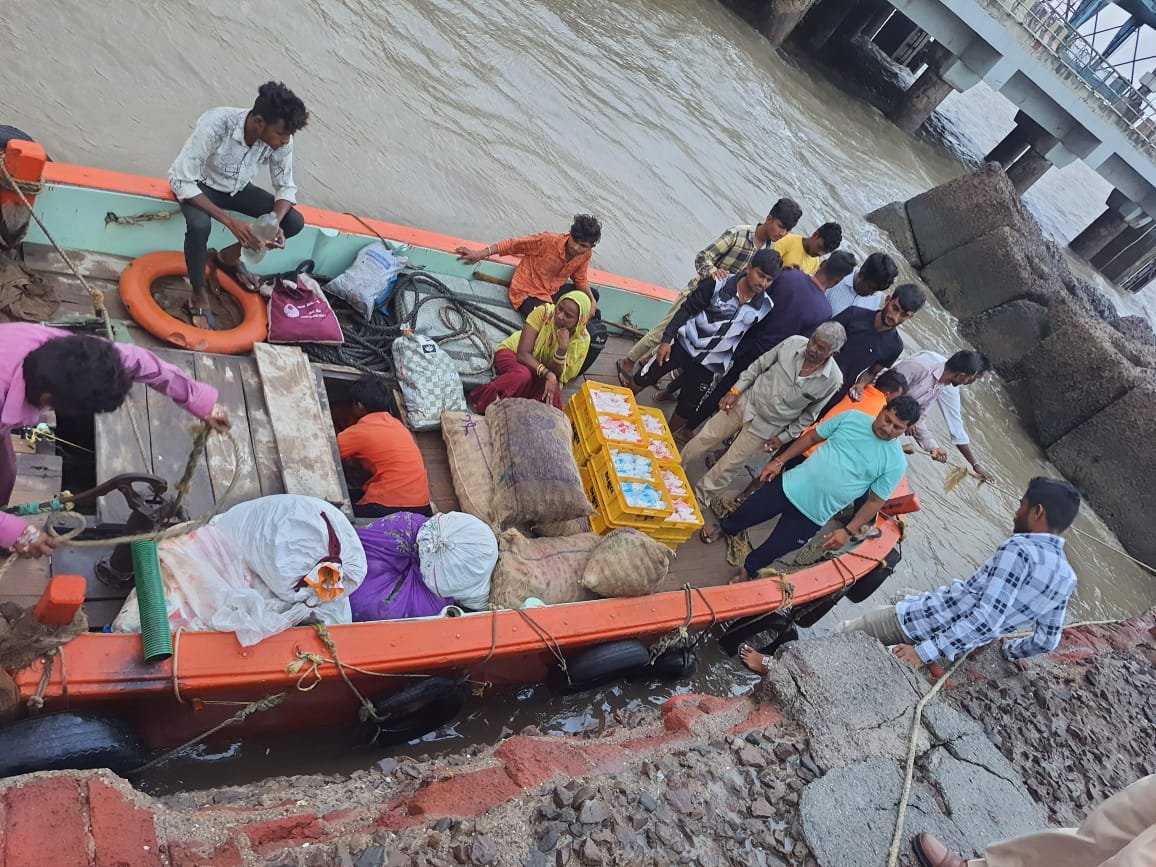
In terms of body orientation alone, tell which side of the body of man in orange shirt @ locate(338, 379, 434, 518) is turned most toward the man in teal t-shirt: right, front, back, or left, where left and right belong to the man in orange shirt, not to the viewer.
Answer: right

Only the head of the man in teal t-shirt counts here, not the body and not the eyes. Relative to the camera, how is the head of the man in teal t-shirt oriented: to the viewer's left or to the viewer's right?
to the viewer's left

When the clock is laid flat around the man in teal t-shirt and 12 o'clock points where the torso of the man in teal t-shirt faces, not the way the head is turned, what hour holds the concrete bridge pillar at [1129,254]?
The concrete bridge pillar is roughly at 6 o'clock from the man in teal t-shirt.

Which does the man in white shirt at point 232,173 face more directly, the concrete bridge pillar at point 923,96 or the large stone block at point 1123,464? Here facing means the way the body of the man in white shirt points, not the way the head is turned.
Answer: the large stone block

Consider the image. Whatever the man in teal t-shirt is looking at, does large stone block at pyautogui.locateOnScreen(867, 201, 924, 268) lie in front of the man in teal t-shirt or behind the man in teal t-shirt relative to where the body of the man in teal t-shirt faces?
behind

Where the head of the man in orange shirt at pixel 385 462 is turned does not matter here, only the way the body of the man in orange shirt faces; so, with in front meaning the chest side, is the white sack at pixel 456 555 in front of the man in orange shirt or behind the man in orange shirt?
behind

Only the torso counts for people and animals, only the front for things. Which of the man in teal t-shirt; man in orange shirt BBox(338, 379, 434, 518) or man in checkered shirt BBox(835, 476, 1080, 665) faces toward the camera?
the man in teal t-shirt

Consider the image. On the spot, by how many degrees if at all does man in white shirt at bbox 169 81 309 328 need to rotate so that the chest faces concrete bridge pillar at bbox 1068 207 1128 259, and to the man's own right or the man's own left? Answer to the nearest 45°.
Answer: approximately 90° to the man's own left

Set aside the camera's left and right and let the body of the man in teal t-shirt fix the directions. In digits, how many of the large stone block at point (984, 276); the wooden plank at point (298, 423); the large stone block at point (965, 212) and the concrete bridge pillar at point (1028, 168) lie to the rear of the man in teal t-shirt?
3

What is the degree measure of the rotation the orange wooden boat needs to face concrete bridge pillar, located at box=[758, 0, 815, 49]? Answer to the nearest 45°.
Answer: approximately 90° to its left

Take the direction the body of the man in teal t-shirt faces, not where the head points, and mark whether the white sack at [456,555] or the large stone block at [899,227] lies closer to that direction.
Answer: the white sack

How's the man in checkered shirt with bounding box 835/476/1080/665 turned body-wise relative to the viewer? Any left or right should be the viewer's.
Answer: facing away from the viewer and to the left of the viewer

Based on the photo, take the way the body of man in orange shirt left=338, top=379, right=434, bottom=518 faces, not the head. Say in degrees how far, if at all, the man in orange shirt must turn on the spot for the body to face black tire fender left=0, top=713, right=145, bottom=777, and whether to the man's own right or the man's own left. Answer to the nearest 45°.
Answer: approximately 135° to the man's own left
